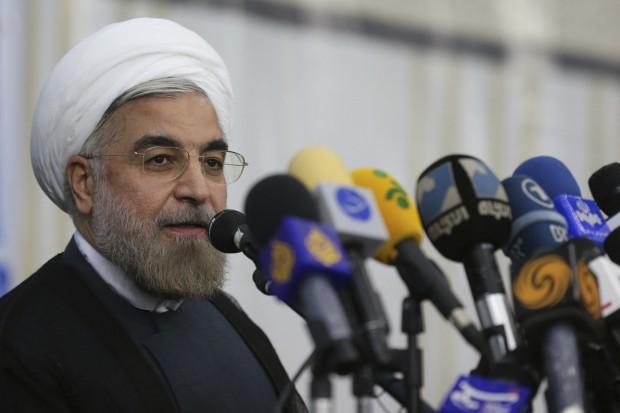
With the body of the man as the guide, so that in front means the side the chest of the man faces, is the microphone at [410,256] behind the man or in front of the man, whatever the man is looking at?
in front

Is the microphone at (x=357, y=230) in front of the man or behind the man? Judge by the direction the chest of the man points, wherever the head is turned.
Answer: in front

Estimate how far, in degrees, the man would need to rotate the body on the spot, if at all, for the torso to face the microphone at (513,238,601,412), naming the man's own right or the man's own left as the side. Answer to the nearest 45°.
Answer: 0° — they already face it

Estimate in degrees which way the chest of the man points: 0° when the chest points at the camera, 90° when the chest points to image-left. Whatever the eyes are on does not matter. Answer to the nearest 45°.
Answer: approximately 315°

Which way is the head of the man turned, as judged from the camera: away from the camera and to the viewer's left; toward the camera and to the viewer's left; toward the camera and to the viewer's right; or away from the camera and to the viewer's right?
toward the camera and to the viewer's right

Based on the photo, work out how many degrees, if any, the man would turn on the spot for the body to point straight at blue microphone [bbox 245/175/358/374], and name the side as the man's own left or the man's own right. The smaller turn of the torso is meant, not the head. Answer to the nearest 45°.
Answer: approximately 45° to the man's own right

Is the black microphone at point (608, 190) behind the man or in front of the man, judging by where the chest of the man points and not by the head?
in front
